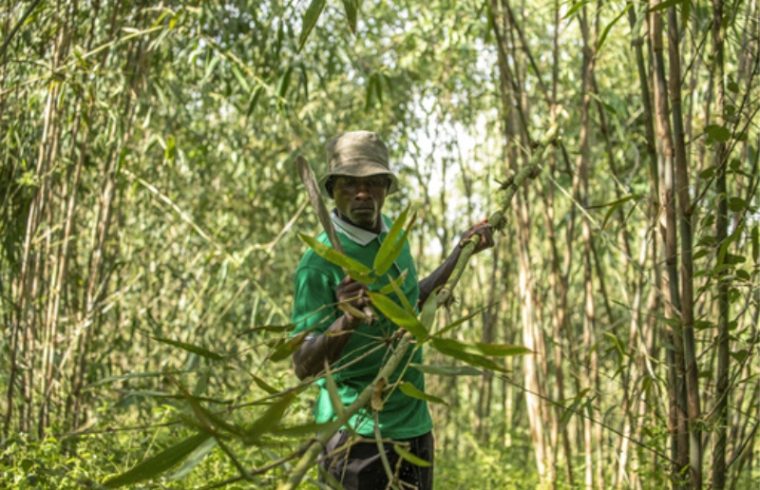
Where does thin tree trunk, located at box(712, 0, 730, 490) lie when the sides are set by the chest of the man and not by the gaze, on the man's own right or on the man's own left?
on the man's own left

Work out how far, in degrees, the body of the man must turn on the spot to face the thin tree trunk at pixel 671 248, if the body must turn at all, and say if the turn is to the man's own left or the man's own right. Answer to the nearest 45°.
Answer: approximately 90° to the man's own left

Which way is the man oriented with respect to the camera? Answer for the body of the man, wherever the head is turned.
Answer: toward the camera

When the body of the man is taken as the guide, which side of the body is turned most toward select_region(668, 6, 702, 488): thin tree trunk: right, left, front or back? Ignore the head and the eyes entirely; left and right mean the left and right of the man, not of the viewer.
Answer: left

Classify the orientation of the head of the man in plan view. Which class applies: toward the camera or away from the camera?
toward the camera
